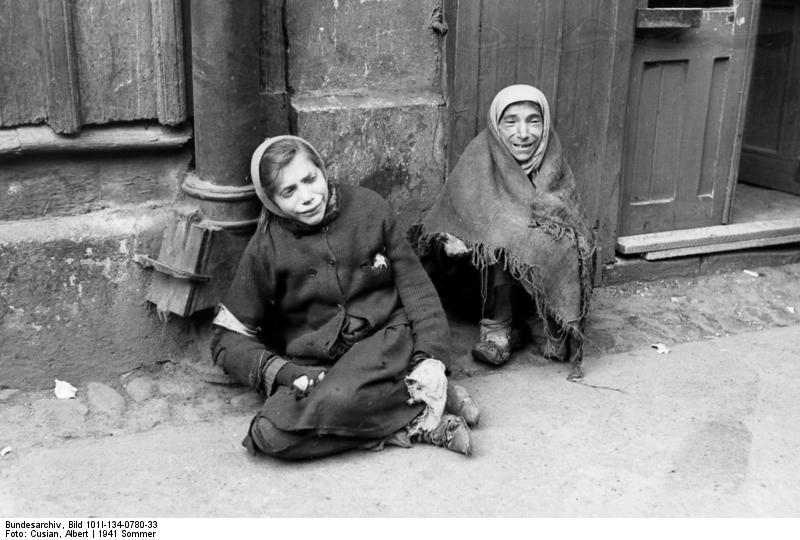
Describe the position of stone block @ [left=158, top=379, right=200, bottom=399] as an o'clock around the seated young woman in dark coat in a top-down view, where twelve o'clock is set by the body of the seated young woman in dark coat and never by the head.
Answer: The stone block is roughly at 4 o'clock from the seated young woman in dark coat.

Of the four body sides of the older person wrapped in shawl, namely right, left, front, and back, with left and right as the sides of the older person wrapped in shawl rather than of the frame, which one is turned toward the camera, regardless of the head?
front

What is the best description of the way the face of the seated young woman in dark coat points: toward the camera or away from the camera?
toward the camera

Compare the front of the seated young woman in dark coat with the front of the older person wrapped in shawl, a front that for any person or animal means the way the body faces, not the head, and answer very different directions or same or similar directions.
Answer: same or similar directions

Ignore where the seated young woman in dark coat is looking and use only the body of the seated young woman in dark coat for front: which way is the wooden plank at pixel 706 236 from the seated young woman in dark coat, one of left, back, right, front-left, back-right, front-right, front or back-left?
back-left

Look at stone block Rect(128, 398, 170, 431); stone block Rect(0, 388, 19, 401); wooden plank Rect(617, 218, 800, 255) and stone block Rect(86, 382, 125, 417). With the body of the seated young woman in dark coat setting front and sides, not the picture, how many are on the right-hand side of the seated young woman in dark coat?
3

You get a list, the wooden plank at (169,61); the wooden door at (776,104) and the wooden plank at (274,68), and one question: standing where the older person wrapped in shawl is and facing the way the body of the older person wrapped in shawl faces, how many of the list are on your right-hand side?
2

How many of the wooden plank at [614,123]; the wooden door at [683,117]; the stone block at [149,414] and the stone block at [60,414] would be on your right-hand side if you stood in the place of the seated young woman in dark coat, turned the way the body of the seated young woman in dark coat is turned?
2

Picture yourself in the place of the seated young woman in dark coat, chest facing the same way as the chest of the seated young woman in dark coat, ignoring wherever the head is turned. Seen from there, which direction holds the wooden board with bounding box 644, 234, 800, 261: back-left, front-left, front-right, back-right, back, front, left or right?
back-left

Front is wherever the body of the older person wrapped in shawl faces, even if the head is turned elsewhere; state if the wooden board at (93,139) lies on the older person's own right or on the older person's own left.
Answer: on the older person's own right

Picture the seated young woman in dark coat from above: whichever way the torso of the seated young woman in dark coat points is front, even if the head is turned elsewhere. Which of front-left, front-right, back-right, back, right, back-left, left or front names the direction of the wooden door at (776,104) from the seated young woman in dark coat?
back-left

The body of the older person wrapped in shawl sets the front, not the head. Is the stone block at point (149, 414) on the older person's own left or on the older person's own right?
on the older person's own right

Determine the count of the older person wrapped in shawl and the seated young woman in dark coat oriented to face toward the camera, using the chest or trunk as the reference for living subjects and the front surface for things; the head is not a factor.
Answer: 2

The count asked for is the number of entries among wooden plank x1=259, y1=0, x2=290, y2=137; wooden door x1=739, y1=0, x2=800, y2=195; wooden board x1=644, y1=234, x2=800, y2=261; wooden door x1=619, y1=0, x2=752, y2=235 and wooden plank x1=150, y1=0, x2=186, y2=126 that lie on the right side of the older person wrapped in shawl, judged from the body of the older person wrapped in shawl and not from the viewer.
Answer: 2

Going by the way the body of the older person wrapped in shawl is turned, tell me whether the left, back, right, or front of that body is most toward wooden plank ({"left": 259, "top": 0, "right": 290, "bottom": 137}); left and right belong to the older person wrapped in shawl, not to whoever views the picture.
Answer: right
